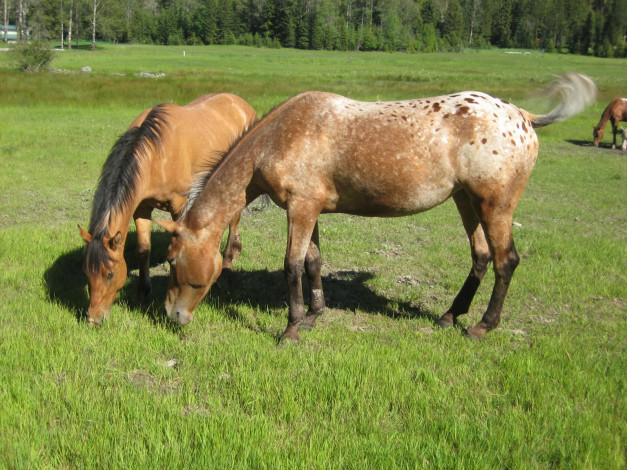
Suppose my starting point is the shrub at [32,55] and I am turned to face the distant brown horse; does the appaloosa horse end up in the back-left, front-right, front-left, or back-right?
front-right

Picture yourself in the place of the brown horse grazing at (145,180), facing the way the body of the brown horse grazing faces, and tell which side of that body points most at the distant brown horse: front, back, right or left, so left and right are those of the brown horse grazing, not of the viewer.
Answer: back

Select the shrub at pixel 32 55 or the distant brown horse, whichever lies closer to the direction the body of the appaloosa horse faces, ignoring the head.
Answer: the shrub

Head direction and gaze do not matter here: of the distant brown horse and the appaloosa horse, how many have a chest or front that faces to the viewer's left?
2

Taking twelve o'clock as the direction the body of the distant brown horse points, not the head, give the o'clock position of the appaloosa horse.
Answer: The appaloosa horse is roughly at 9 o'clock from the distant brown horse.

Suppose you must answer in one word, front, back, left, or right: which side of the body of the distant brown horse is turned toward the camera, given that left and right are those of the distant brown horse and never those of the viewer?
left

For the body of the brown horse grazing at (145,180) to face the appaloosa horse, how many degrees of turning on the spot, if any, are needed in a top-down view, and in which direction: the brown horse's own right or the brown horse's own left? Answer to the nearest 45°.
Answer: approximately 90° to the brown horse's own left

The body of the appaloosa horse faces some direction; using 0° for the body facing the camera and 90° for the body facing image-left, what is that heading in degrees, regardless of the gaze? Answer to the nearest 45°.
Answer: approximately 90°
